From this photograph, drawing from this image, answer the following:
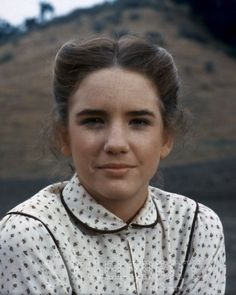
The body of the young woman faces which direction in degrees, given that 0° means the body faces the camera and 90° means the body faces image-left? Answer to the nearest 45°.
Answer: approximately 0°
